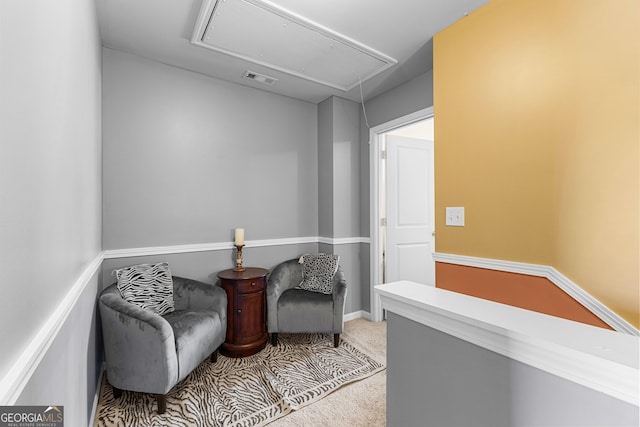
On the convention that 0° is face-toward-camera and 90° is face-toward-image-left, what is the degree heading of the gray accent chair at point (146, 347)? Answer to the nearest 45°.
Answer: approximately 315°

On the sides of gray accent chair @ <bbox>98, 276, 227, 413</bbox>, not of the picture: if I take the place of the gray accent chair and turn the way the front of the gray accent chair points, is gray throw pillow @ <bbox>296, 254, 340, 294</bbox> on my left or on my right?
on my left

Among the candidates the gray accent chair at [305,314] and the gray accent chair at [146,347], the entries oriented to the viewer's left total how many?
0

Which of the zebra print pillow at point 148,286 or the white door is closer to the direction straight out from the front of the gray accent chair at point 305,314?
the zebra print pillow

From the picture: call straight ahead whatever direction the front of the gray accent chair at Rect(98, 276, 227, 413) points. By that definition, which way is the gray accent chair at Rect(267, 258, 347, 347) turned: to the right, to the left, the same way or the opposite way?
to the right

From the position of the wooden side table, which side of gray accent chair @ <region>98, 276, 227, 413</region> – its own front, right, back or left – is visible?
left

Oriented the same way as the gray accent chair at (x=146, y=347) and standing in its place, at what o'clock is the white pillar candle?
The white pillar candle is roughly at 9 o'clock from the gray accent chair.

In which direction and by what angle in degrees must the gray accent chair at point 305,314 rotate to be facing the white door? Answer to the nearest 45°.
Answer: approximately 135° to its left
